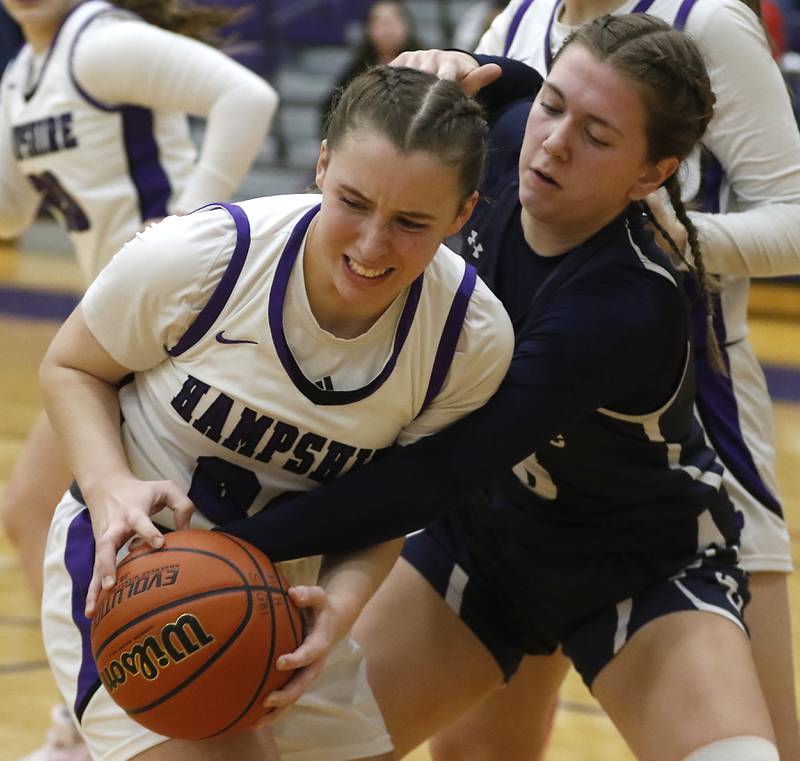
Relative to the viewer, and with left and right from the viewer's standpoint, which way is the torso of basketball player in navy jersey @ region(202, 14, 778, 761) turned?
facing the viewer and to the left of the viewer

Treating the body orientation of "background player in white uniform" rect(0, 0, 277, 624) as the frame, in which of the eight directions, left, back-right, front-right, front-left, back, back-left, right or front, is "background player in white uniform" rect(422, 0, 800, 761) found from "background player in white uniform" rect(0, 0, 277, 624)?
left

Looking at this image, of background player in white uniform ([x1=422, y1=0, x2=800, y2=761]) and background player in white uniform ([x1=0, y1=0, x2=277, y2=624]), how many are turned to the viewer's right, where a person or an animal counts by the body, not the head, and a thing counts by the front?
0

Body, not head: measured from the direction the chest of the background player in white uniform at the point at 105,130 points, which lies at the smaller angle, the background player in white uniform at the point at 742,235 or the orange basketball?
the orange basketball

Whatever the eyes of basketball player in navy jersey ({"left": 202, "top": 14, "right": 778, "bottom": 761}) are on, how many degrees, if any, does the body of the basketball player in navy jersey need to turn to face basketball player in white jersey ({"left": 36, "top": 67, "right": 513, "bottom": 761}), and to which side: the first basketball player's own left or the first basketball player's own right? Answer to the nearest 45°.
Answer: approximately 45° to the first basketball player's own right

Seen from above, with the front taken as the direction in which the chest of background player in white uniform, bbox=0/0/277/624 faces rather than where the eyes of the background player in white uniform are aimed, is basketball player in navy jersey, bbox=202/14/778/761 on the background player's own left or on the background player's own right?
on the background player's own left

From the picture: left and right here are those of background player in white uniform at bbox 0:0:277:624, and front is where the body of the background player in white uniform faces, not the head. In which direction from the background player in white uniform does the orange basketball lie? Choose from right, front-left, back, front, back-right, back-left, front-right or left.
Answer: front-left

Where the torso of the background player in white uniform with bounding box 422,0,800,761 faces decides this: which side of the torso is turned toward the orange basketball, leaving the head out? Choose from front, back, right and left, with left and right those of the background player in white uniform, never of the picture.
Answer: front

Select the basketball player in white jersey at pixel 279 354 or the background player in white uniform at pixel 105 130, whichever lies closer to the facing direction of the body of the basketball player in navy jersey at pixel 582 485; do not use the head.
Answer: the basketball player in white jersey

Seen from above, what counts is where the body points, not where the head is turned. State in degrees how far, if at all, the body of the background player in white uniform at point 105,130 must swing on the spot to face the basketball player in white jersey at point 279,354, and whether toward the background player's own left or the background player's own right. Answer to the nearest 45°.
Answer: approximately 45° to the background player's own left

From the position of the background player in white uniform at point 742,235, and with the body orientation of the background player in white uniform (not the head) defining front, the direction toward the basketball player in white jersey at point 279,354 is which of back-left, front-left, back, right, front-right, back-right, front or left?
front

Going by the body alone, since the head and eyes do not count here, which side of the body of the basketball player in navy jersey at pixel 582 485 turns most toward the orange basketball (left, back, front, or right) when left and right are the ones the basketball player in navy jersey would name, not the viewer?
front

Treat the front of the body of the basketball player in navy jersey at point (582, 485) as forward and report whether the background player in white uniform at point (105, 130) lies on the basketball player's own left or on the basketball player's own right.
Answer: on the basketball player's own right
